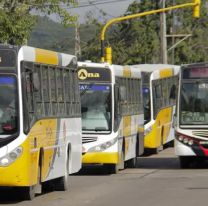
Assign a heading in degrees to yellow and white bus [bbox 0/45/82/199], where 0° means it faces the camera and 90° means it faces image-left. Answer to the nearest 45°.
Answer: approximately 45°

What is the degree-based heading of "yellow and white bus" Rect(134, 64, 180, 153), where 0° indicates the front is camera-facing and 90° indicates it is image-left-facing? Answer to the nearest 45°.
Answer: approximately 45°

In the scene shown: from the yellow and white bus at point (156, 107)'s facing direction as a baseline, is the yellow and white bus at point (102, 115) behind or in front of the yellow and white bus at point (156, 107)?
in front

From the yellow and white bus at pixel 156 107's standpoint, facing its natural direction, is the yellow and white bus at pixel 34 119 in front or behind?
in front

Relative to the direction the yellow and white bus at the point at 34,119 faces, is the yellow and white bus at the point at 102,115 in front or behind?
behind
